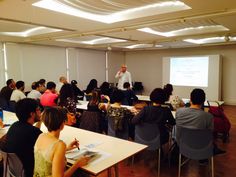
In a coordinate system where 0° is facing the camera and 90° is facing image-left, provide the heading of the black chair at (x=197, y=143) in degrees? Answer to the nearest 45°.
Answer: approximately 180°

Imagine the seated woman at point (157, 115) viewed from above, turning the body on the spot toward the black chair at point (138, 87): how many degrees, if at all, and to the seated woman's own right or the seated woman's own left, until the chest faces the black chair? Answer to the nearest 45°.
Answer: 0° — they already face it

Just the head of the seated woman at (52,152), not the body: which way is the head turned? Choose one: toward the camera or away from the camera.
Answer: away from the camera

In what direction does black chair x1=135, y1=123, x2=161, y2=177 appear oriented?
away from the camera

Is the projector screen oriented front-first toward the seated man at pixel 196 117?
yes

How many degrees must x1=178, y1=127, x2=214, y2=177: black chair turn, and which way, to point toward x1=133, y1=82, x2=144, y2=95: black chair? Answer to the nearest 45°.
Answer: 0° — it already faces it

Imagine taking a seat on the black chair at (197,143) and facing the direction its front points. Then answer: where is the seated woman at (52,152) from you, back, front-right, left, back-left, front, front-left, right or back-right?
back-left

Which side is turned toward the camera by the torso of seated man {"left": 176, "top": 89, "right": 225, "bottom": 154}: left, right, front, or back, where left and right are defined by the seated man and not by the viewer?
back

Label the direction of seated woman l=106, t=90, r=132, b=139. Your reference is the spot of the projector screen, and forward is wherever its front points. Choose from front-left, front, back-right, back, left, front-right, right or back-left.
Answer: front

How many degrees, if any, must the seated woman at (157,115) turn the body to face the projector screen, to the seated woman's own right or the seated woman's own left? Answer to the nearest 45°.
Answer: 0° — they already face it

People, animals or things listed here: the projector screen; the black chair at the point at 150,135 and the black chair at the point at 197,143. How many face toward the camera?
1

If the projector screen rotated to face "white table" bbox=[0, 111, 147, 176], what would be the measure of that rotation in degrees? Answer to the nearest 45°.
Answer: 0° — it already faces it

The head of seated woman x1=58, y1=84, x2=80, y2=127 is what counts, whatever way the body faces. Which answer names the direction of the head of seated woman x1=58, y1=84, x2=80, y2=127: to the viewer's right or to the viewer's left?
to the viewer's right

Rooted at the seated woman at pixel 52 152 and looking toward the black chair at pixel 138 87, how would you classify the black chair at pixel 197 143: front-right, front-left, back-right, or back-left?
front-right

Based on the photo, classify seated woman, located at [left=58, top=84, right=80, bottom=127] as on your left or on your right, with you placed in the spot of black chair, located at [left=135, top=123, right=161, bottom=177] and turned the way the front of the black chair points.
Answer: on your left

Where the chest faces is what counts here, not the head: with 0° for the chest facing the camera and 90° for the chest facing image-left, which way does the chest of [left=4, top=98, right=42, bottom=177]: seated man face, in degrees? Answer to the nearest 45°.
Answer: approximately 225°

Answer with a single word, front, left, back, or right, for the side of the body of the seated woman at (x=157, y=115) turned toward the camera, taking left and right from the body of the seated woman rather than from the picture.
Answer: back

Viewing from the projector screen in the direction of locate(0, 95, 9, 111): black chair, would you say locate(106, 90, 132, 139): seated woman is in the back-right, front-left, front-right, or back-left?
front-left

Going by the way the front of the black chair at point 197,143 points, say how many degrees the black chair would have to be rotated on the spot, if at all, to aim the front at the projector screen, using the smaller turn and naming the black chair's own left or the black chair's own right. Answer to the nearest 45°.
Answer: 0° — it already faces it

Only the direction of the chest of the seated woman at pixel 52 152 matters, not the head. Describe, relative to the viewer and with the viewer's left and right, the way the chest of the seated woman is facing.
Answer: facing away from the viewer and to the right of the viewer

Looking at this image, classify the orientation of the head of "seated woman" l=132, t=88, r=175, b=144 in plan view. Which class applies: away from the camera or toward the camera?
away from the camera

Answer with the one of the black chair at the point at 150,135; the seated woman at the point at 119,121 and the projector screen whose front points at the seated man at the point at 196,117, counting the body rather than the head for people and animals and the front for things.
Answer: the projector screen

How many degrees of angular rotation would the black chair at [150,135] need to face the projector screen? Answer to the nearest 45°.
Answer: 0° — it already faces it
